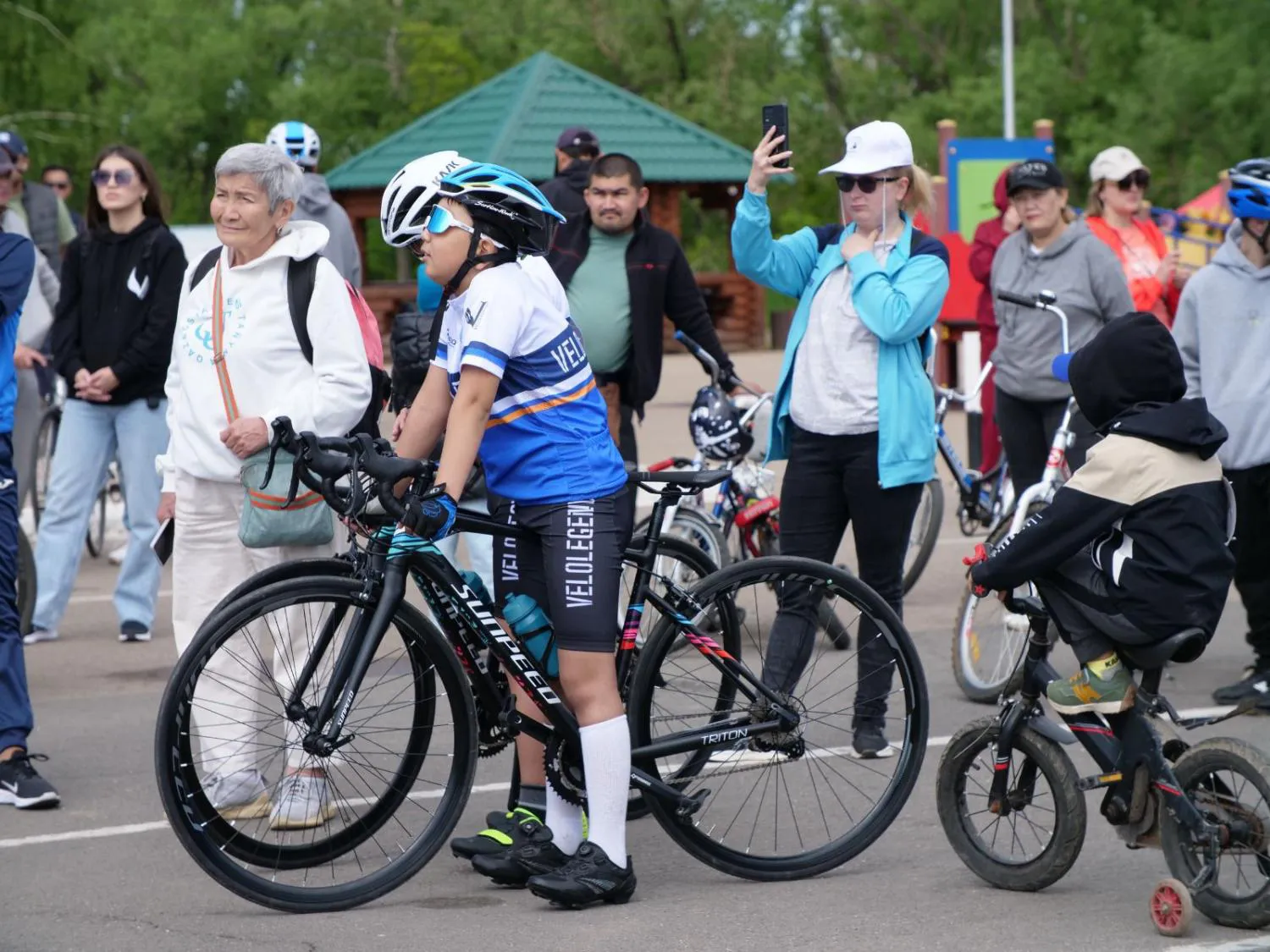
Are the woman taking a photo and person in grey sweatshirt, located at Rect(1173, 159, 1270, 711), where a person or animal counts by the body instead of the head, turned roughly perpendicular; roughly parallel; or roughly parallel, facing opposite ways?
roughly parallel

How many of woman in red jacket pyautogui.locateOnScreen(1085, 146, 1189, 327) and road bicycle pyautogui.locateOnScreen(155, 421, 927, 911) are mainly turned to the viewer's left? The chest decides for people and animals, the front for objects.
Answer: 1

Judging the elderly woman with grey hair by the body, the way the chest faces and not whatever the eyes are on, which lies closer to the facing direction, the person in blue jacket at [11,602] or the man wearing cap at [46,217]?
the person in blue jacket

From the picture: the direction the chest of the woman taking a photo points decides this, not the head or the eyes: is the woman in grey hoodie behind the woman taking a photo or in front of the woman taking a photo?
behind

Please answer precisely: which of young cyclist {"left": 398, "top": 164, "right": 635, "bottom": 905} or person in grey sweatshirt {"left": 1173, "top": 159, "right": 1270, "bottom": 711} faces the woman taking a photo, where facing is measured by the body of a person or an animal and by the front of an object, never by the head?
the person in grey sweatshirt

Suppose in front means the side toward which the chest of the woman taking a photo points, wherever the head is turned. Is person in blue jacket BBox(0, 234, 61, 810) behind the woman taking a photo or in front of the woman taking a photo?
in front

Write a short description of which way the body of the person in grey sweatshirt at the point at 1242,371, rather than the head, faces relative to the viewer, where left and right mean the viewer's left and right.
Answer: facing the viewer and to the left of the viewer

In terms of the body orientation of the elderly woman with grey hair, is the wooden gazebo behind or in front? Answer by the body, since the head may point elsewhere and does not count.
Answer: behind

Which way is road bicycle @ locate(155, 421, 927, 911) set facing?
to the viewer's left

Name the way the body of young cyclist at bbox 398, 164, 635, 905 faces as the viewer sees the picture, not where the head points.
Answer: to the viewer's left

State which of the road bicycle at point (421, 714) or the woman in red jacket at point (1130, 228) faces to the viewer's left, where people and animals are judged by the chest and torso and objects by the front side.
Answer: the road bicycle

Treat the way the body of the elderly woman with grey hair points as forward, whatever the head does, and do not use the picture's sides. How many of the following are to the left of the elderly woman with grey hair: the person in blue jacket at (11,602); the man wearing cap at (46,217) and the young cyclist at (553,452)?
1

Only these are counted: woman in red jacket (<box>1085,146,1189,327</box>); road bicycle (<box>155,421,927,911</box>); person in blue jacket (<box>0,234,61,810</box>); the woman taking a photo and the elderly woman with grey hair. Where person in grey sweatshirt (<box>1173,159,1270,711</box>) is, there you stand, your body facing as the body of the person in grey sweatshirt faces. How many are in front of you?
4

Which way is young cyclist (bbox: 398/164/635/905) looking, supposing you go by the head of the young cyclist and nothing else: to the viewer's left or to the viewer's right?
to the viewer's left

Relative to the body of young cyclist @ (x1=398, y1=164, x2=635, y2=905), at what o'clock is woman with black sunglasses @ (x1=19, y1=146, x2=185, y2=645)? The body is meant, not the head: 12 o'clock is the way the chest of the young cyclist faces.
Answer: The woman with black sunglasses is roughly at 2 o'clock from the young cyclist.

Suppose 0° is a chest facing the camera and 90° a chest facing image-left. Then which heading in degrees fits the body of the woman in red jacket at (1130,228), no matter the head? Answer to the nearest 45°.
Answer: approximately 315°

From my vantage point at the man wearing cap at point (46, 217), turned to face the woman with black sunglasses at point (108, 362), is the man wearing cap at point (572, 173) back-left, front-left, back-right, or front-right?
front-left
